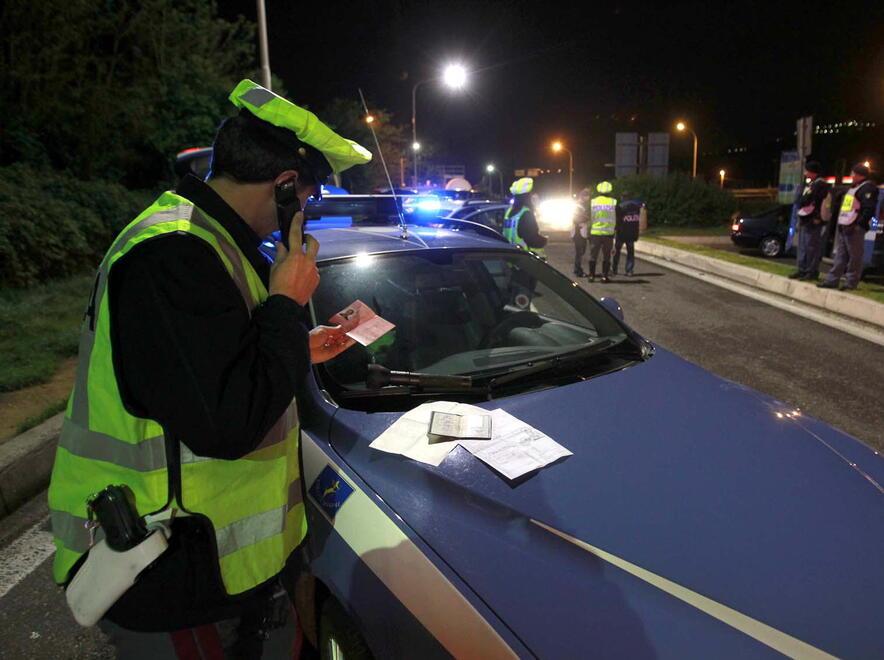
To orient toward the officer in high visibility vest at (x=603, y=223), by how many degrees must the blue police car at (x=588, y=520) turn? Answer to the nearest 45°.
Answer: approximately 135° to its left

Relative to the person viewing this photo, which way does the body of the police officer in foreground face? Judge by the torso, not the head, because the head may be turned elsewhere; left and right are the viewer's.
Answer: facing to the right of the viewer

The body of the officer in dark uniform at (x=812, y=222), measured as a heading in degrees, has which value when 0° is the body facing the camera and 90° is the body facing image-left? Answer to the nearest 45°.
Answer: approximately 90°

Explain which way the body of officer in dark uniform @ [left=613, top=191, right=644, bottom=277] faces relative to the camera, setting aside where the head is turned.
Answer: away from the camera

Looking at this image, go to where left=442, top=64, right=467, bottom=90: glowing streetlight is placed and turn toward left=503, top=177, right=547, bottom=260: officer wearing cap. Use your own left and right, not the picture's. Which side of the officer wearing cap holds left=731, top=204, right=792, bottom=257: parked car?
left

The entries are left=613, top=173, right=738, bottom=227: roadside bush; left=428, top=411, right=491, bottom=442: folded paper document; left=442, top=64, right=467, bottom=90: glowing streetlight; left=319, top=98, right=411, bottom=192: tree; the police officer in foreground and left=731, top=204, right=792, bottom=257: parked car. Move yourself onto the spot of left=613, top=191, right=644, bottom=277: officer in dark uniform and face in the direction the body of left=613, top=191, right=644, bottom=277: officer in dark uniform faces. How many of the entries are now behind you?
2

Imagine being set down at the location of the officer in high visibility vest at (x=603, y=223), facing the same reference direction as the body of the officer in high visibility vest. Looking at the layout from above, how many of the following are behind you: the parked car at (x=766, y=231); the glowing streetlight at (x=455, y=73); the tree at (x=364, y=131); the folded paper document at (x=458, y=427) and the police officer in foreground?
2

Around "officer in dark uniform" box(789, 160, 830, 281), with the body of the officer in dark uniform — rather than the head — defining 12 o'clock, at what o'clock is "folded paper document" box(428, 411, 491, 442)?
The folded paper document is roughly at 9 o'clock from the officer in dark uniform.

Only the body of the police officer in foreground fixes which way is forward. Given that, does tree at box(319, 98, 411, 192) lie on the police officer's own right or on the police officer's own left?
on the police officer's own left

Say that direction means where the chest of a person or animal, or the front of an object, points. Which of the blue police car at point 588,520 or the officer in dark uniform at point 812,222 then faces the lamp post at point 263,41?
the officer in dark uniform

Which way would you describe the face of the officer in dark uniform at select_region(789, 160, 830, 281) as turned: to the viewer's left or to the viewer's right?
to the viewer's left

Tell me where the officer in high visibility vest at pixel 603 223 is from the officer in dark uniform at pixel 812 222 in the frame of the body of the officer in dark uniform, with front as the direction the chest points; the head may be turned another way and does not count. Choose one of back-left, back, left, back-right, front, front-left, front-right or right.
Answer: front
